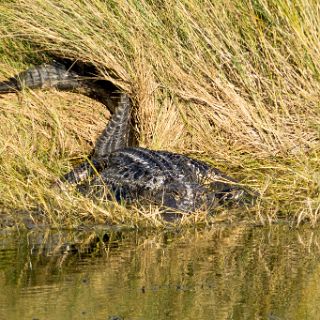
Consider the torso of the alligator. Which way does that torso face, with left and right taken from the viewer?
facing the viewer and to the right of the viewer
